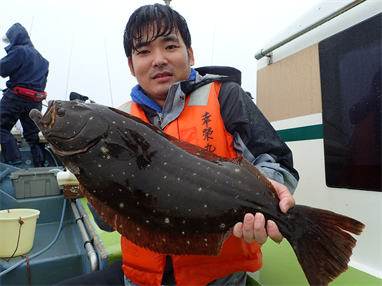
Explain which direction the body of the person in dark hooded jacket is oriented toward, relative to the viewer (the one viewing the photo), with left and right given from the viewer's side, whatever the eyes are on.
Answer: facing away from the viewer and to the left of the viewer

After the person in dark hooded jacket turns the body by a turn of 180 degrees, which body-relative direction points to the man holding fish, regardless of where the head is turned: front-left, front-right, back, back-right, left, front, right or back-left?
front-right
